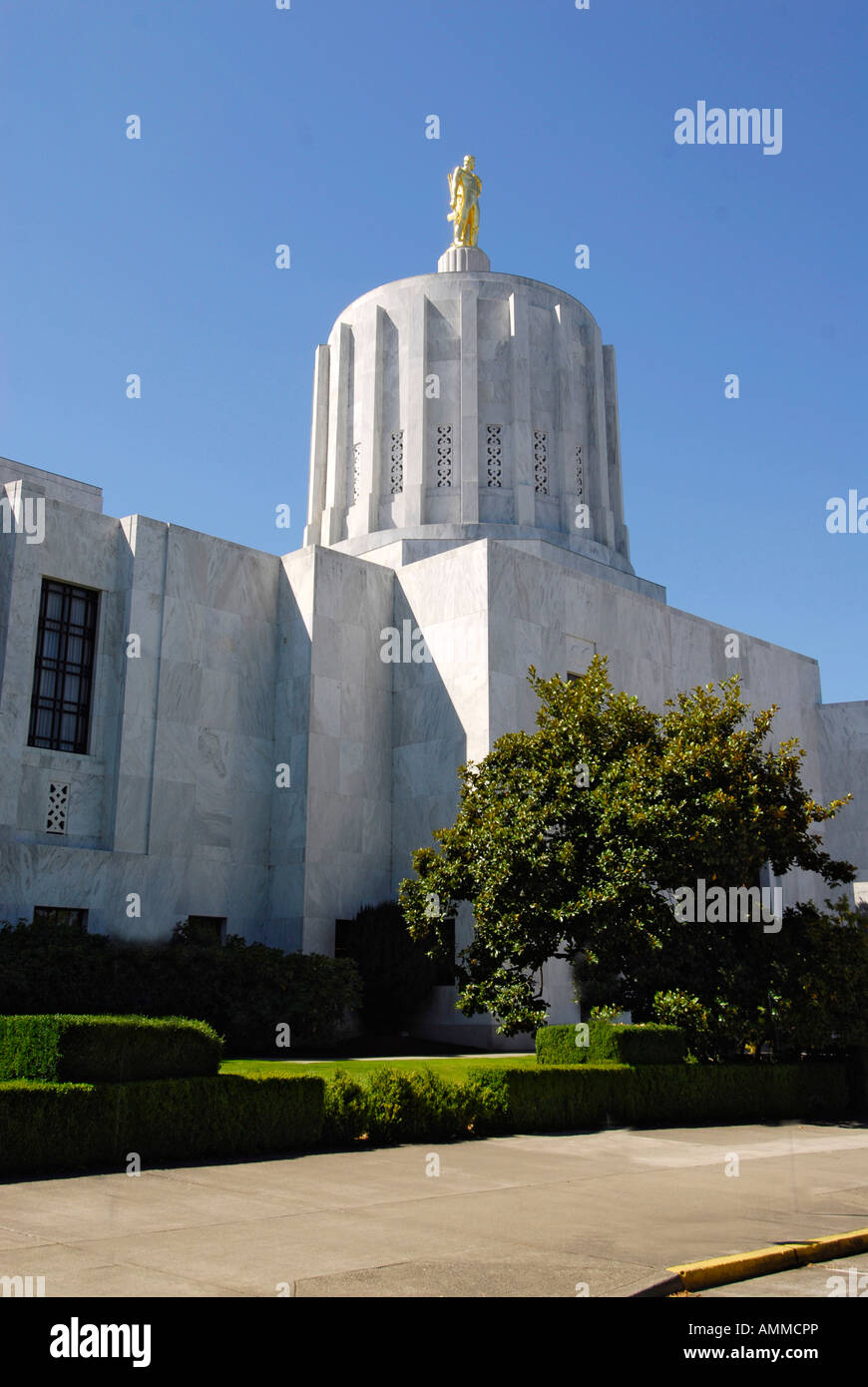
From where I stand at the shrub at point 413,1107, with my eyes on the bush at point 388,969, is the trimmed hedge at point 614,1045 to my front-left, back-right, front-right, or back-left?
front-right

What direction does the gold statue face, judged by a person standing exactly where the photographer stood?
facing the viewer and to the right of the viewer

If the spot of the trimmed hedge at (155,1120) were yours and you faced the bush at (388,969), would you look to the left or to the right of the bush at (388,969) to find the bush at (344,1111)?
right

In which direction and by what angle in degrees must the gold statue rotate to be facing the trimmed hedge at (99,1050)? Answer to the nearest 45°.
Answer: approximately 45° to its right

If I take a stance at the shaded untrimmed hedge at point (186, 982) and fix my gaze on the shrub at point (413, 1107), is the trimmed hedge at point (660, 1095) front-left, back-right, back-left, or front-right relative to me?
front-left
